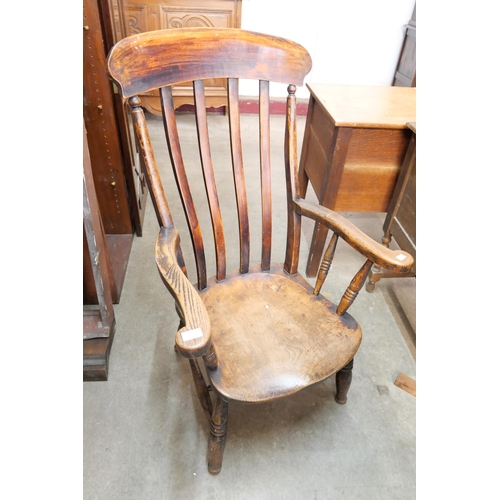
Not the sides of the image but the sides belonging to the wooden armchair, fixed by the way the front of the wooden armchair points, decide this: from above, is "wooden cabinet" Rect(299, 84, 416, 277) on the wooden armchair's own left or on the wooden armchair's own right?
on the wooden armchair's own left

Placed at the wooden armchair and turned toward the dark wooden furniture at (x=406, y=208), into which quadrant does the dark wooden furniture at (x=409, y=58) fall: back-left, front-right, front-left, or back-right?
front-left
